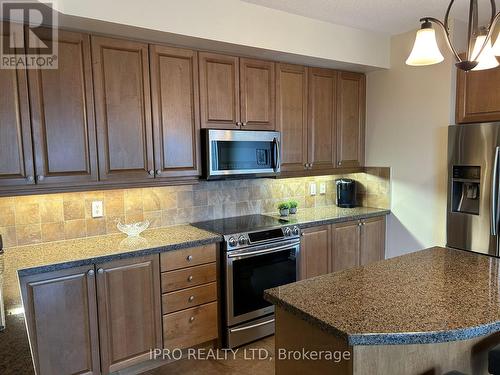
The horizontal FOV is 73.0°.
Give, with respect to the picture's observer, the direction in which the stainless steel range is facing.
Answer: facing the viewer and to the right of the viewer

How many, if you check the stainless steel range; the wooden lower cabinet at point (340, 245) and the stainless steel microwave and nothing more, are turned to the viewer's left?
0

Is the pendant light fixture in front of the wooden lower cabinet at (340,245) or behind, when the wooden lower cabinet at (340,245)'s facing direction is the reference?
in front

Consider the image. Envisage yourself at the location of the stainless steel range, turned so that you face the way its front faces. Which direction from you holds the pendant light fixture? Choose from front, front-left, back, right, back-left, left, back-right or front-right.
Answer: front

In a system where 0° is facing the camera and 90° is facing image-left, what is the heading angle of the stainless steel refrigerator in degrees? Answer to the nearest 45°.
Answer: approximately 45°

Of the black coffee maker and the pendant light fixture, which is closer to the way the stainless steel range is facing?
the pendant light fixture

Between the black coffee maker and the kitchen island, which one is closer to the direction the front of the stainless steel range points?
the kitchen island

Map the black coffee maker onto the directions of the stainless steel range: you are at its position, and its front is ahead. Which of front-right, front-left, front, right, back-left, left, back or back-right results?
left

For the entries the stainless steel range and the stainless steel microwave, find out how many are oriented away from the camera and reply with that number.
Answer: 0

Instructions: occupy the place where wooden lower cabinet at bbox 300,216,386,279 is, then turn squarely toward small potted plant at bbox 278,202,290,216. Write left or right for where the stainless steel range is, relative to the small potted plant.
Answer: left

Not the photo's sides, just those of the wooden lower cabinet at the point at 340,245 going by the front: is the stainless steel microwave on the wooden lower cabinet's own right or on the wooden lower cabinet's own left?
on the wooden lower cabinet's own right

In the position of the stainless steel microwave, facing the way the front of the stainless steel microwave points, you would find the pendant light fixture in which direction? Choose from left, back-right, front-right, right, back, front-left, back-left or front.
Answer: front
